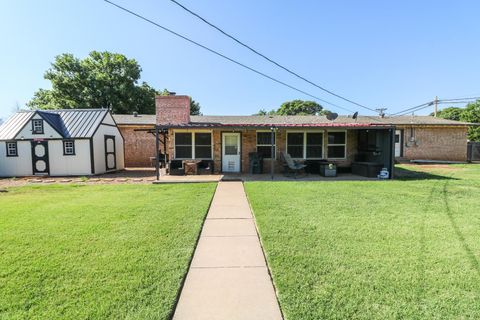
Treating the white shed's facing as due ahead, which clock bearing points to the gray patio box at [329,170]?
The gray patio box is roughly at 9 o'clock from the white shed.

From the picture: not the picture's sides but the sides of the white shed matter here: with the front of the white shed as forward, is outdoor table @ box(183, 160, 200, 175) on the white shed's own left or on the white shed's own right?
on the white shed's own left

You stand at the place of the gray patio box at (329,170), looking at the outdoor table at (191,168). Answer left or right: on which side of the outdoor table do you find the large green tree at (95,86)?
right

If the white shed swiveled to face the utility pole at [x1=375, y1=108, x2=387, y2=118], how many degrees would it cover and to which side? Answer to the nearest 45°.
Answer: approximately 135° to its left

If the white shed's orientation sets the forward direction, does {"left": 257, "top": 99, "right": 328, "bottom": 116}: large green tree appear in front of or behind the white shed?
behind

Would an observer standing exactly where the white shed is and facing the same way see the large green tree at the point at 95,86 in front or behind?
behind

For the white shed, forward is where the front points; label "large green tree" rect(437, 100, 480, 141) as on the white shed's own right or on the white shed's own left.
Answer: on the white shed's own left

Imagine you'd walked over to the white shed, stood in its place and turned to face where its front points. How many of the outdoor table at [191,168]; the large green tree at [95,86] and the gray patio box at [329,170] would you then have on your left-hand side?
2

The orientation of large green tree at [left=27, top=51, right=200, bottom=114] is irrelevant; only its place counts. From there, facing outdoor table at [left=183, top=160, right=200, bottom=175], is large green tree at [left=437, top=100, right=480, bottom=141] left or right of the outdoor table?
left
